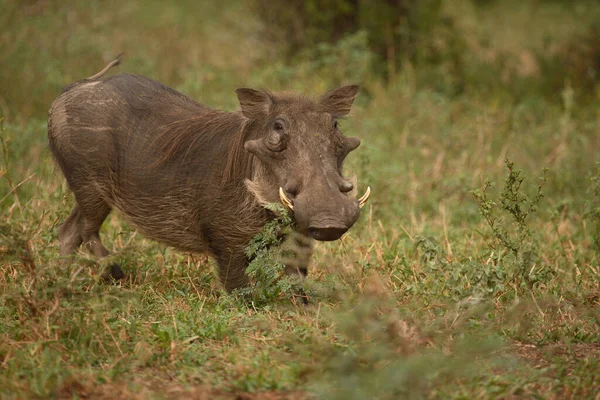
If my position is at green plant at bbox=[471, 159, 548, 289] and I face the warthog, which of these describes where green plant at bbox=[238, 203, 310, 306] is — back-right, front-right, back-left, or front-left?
front-left

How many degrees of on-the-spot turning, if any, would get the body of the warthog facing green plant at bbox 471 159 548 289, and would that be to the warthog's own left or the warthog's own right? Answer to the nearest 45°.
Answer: approximately 45° to the warthog's own left

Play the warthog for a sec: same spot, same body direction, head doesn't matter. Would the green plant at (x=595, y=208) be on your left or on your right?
on your left

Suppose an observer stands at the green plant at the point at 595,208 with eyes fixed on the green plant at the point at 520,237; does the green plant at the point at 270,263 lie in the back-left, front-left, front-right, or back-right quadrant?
front-right

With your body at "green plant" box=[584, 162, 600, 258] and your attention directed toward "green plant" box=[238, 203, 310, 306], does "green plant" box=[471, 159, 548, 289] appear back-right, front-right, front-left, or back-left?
front-left

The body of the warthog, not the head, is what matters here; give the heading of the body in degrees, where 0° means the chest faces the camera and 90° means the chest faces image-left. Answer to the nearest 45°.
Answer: approximately 315°
